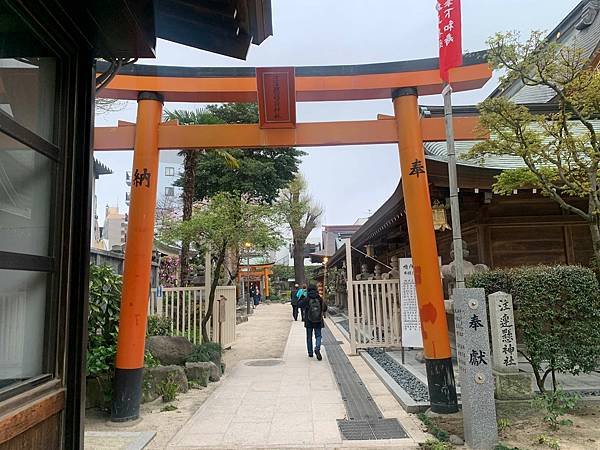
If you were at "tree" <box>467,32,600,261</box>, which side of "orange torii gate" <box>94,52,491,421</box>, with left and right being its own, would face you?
left

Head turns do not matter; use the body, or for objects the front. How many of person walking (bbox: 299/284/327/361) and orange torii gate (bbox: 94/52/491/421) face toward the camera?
1

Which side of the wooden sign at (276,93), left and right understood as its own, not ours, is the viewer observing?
front

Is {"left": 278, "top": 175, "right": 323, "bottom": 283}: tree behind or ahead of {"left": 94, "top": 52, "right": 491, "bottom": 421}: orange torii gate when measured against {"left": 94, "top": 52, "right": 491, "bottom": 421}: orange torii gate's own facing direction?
behind

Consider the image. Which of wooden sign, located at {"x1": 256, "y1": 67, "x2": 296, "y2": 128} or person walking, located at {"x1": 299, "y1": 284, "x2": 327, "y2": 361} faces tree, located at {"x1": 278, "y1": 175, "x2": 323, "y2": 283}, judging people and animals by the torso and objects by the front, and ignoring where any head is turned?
the person walking

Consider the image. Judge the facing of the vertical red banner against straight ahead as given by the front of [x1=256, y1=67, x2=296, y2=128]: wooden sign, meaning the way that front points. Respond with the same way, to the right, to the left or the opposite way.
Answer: the same way

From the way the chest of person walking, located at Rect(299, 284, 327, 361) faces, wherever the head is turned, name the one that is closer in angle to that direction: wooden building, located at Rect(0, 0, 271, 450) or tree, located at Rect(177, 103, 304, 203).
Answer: the tree

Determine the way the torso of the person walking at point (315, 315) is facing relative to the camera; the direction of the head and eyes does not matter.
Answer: away from the camera

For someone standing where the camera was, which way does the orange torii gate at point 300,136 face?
facing the viewer

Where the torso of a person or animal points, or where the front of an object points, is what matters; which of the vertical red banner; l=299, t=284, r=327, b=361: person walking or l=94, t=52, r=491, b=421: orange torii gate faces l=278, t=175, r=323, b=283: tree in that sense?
the person walking

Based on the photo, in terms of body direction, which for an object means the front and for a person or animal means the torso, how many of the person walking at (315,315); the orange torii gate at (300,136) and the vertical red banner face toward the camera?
2

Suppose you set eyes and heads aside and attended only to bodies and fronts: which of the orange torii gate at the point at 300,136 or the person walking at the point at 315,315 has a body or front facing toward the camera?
the orange torii gate

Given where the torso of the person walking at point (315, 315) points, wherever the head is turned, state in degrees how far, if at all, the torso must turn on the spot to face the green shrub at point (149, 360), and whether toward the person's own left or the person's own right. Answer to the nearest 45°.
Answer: approximately 135° to the person's own left

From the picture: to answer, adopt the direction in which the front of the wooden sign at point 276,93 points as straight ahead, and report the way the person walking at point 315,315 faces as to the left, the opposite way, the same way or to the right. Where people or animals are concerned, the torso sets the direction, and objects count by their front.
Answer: the opposite way

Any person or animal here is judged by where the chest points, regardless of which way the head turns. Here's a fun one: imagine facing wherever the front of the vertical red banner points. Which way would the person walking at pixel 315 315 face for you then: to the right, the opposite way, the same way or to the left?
the opposite way

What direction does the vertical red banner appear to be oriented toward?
toward the camera

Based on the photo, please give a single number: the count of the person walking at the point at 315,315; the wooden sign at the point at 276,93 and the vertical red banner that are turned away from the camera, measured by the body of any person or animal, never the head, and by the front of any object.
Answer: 1
